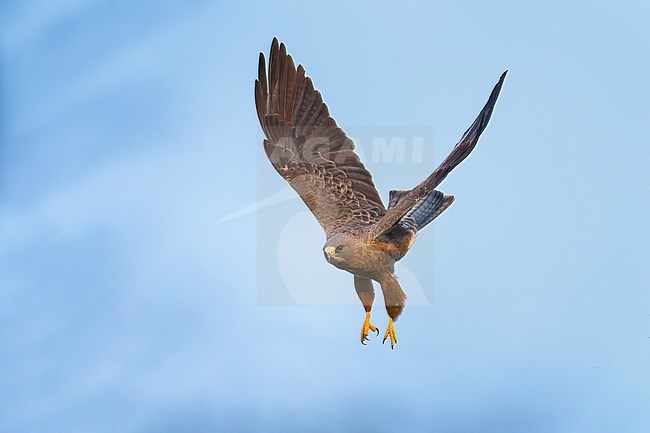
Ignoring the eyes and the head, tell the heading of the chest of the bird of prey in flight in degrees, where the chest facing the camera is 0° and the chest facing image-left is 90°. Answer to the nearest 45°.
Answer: approximately 45°
